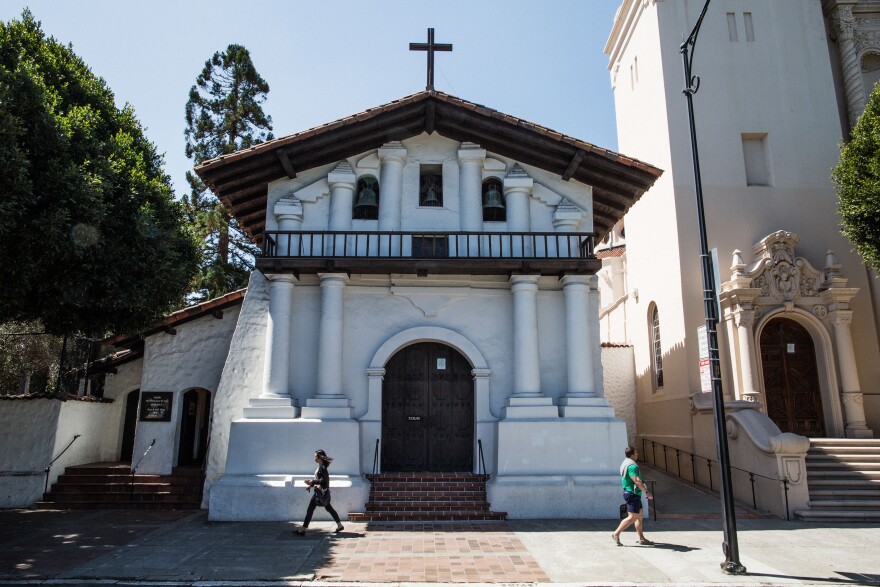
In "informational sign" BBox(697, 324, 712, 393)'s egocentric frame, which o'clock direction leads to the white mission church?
The white mission church is roughly at 3 o'clock from the informational sign.

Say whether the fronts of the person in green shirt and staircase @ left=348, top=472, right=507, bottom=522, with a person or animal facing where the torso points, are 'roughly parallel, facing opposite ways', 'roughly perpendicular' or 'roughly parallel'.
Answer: roughly perpendicular

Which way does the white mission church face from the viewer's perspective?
toward the camera

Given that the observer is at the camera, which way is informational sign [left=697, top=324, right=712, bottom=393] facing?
facing the viewer and to the left of the viewer

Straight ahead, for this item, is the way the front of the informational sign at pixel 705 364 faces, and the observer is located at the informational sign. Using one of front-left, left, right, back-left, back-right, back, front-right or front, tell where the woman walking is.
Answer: front-right

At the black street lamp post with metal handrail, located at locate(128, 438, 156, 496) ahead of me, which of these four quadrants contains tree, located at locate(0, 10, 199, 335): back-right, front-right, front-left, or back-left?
front-left

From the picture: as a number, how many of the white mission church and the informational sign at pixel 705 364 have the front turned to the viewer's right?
0

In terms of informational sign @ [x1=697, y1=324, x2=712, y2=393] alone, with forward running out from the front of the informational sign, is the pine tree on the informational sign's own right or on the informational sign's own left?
on the informational sign's own right

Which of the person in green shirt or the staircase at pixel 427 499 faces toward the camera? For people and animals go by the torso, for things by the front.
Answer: the staircase

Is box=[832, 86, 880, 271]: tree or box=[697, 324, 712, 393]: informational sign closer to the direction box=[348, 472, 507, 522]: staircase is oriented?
the informational sign

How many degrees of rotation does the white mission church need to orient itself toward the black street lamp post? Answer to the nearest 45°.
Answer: approximately 45° to its left

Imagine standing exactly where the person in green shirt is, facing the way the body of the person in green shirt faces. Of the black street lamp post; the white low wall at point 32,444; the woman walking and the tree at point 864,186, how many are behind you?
2

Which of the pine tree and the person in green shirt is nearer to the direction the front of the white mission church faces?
the person in green shirt

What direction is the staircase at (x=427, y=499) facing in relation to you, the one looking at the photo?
facing the viewer
